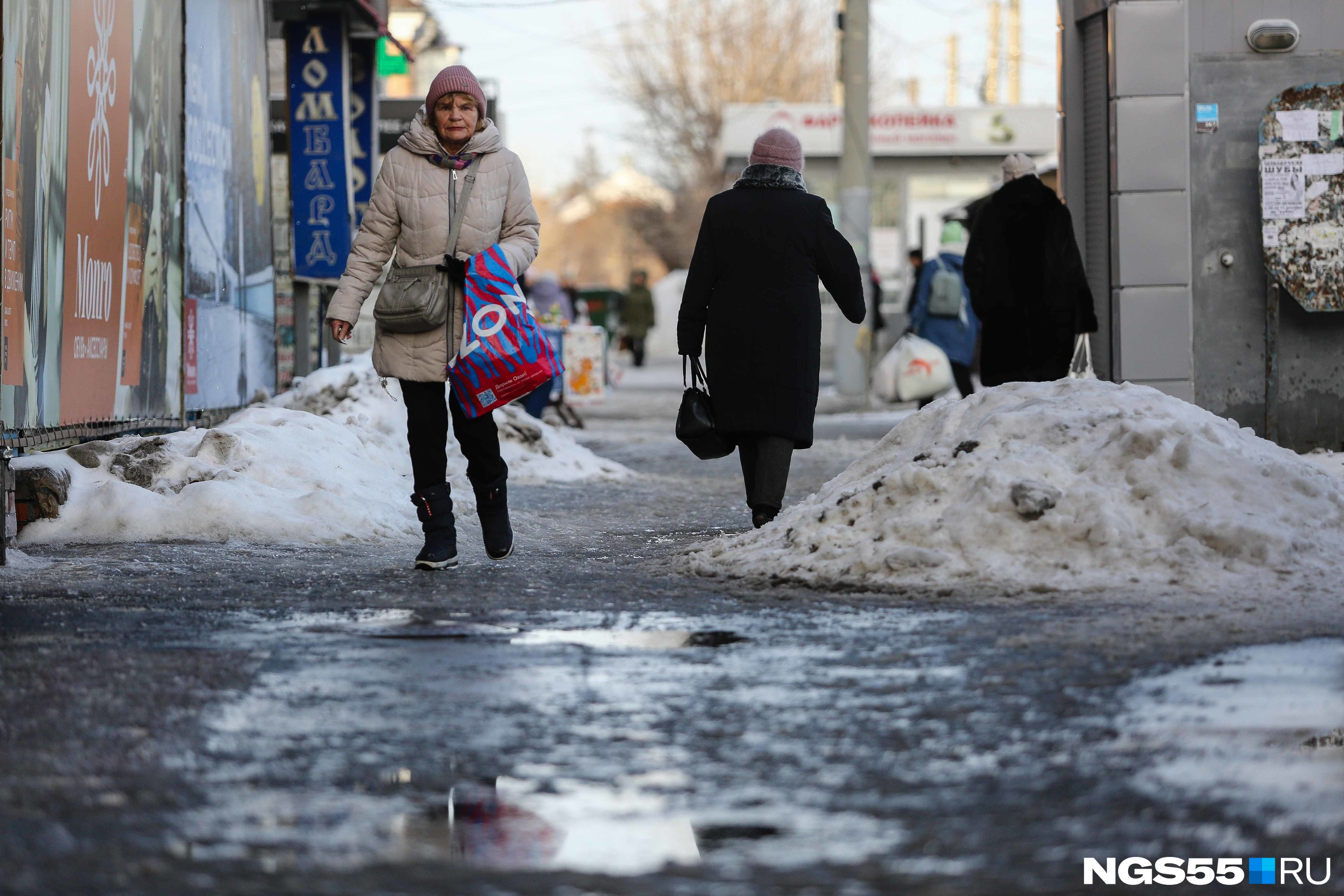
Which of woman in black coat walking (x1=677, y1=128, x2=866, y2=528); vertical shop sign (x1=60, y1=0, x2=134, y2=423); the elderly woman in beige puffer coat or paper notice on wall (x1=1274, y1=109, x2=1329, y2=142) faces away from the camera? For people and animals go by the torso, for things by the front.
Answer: the woman in black coat walking

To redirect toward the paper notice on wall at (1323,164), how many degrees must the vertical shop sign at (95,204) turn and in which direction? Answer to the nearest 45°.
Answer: approximately 45° to its left

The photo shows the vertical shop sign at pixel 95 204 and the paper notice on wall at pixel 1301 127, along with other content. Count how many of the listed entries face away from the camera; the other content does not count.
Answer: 0

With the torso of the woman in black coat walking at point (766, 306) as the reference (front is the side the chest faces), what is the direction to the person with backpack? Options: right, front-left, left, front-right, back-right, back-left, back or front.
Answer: front

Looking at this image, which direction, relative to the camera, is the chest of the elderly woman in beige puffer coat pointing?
toward the camera

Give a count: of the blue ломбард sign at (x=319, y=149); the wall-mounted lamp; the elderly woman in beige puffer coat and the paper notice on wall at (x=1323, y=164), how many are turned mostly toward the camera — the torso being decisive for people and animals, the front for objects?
4

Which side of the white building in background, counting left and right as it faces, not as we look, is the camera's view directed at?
front

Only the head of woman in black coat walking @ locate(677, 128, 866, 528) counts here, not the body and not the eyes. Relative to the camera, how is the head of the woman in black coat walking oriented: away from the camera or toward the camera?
away from the camera
